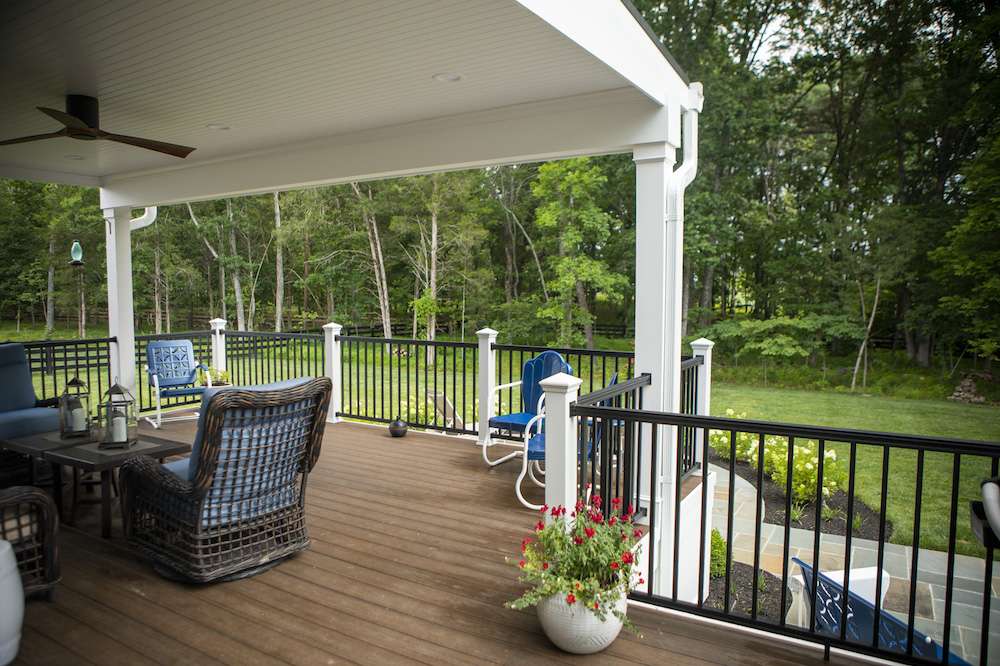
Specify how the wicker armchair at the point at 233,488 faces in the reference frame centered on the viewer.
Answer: facing away from the viewer and to the left of the viewer

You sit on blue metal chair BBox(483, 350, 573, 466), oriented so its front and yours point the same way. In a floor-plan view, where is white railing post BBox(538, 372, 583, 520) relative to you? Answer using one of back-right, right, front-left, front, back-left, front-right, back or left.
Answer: front-left

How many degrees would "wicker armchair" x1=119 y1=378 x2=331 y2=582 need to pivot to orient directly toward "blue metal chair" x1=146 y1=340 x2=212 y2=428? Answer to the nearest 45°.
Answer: approximately 45° to its right

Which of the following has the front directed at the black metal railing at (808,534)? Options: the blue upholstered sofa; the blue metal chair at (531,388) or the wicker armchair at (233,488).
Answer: the blue upholstered sofa

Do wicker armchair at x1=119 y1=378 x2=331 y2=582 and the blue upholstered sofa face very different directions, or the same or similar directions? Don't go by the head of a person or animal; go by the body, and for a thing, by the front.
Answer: very different directions

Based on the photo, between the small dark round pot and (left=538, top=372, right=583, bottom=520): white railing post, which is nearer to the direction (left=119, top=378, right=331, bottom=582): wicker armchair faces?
the small dark round pot

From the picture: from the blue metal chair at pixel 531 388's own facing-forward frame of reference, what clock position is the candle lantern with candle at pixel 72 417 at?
The candle lantern with candle is roughly at 1 o'clock from the blue metal chair.

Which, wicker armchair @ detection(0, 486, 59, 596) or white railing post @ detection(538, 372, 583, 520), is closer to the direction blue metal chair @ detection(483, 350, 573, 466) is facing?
the wicker armchair

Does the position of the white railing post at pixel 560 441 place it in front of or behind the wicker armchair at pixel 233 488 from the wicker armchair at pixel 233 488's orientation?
behind

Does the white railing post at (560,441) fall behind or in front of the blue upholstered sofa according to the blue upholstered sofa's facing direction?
in front

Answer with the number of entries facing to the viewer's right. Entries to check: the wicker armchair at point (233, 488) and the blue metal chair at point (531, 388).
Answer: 0

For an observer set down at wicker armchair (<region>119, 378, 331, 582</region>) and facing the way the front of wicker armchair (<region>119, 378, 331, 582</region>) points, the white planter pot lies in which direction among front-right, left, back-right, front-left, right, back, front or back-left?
back

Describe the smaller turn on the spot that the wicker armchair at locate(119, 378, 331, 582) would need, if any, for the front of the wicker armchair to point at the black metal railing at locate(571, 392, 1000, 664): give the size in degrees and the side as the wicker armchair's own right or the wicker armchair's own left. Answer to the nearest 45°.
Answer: approximately 135° to the wicker armchair's own right

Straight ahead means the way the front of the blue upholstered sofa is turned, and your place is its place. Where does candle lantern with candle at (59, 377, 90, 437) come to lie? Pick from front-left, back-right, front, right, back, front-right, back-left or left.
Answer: front-right

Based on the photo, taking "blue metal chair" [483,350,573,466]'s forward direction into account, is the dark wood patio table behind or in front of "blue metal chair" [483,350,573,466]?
in front

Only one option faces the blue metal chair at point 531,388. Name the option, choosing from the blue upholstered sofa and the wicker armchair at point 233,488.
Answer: the blue upholstered sofa

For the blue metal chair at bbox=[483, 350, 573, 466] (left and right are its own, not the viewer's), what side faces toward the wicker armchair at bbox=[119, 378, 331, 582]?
front
